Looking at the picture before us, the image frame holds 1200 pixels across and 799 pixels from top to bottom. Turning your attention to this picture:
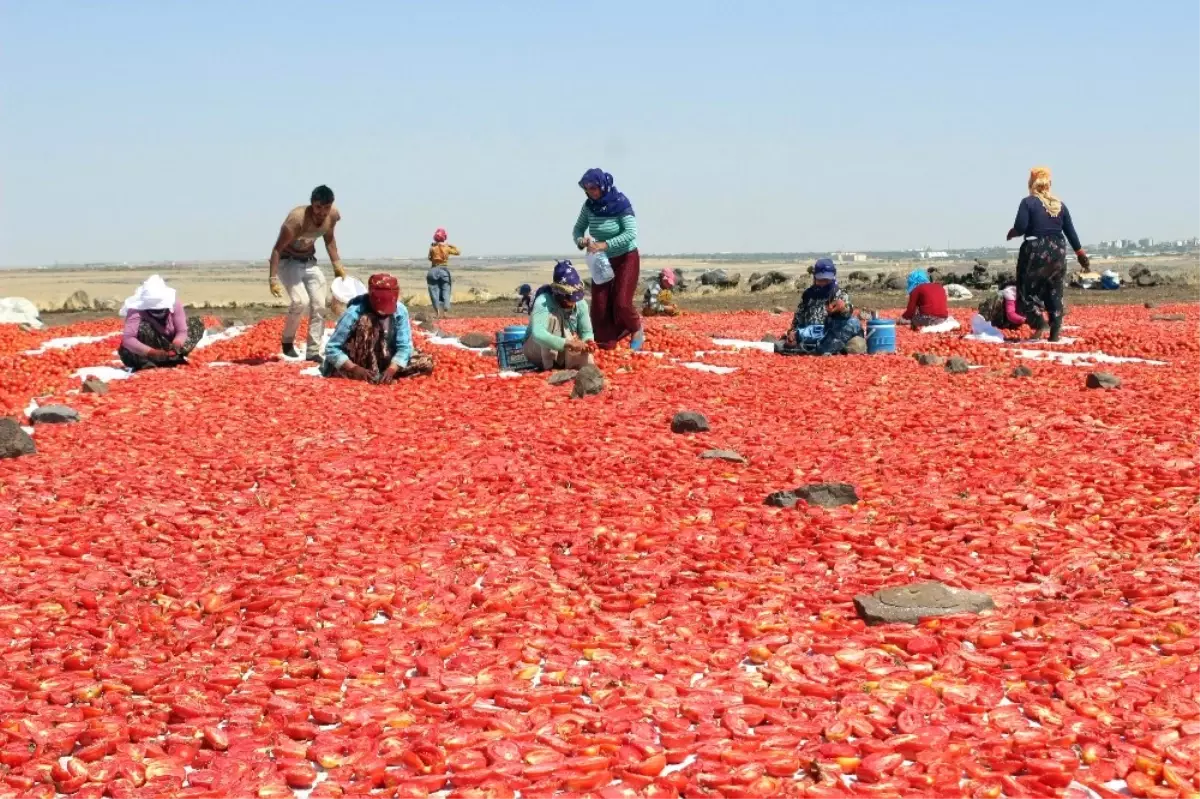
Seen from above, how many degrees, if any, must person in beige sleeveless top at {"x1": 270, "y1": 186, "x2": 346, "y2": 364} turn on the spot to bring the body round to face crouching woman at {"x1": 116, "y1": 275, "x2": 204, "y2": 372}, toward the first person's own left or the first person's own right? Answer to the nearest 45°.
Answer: approximately 135° to the first person's own right

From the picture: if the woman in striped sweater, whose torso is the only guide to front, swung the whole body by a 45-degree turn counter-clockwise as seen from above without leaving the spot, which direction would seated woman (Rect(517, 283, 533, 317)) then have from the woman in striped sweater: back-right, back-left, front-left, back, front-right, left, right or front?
back

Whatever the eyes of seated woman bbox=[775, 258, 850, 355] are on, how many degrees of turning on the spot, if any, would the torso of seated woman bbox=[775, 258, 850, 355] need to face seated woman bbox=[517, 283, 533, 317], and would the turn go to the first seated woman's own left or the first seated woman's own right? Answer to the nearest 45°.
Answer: approximately 135° to the first seated woman's own right

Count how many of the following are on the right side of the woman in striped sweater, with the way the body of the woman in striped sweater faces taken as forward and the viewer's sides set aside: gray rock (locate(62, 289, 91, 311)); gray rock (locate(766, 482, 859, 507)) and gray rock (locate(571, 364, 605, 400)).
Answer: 1

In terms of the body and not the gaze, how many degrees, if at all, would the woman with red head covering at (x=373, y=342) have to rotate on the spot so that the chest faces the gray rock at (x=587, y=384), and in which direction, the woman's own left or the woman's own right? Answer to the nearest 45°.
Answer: approximately 45° to the woman's own left

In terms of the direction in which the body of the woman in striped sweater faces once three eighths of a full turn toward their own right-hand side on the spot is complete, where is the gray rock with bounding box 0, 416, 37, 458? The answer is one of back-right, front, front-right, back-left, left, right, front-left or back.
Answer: back-left

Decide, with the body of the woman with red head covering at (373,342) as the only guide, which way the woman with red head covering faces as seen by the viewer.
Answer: toward the camera

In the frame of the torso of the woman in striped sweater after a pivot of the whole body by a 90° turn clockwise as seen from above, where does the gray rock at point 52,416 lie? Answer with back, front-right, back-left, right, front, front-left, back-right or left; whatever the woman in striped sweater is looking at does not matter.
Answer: left

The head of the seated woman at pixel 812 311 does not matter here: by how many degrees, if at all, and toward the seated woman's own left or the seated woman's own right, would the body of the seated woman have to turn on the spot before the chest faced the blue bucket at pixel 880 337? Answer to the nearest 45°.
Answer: approximately 90° to the seated woman's own left

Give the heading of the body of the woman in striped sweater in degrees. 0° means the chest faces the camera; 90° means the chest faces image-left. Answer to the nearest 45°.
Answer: approximately 45°

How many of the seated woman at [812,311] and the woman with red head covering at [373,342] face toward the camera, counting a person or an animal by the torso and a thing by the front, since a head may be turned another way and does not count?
2

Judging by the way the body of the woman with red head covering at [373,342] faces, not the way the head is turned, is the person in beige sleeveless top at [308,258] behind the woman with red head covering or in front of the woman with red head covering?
behind

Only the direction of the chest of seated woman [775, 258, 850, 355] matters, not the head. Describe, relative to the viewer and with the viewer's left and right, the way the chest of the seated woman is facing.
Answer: facing the viewer

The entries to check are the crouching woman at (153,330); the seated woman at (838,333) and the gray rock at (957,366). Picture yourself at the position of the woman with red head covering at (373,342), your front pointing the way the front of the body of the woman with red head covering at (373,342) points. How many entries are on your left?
2
